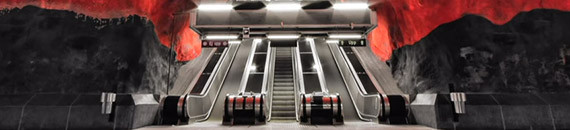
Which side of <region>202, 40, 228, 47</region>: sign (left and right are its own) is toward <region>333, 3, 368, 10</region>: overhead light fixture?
left

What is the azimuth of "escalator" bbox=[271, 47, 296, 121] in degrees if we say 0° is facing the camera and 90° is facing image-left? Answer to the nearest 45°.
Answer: approximately 0°

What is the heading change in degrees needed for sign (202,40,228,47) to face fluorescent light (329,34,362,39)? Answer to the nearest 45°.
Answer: approximately 90° to its left

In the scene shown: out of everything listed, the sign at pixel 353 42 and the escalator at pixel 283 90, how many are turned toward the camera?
2

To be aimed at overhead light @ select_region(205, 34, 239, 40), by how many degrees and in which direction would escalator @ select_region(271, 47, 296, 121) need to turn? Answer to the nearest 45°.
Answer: approximately 90° to its right

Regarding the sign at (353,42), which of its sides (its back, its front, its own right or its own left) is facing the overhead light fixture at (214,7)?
right

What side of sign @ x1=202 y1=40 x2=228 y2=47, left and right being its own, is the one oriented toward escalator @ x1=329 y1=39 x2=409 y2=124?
left

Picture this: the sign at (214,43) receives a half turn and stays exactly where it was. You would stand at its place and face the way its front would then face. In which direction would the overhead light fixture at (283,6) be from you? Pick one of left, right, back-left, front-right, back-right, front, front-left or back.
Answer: right
